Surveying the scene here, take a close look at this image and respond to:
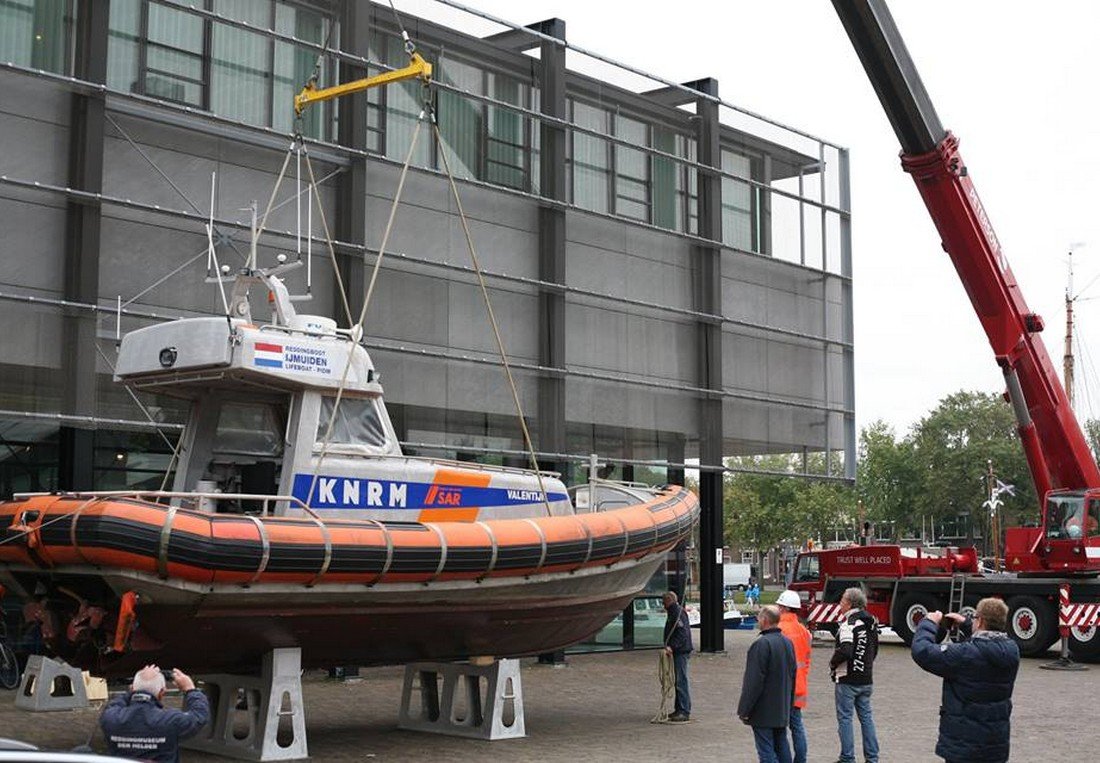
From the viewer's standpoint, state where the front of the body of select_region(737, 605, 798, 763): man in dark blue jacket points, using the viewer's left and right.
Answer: facing away from the viewer and to the left of the viewer

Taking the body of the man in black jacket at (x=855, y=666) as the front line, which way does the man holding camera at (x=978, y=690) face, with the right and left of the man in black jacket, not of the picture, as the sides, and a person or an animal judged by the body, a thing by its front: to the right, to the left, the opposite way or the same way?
the same way

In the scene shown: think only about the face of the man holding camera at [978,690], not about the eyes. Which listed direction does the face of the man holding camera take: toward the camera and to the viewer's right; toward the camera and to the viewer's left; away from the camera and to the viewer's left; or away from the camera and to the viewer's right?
away from the camera and to the viewer's left

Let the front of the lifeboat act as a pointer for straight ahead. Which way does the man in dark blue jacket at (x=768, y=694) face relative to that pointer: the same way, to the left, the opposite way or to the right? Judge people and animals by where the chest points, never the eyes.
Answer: to the left

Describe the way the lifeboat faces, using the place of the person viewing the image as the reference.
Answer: facing away from the viewer and to the right of the viewer

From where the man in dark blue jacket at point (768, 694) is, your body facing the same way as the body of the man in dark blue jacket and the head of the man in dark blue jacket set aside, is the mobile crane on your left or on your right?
on your right

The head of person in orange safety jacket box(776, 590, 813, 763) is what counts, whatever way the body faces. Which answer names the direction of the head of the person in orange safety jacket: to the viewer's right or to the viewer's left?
to the viewer's left

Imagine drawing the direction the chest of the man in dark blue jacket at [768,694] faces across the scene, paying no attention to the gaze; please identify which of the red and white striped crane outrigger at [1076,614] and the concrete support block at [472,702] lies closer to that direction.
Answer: the concrete support block

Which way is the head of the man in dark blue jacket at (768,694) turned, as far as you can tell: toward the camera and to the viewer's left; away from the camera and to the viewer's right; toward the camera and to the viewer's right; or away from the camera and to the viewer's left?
away from the camera and to the viewer's left

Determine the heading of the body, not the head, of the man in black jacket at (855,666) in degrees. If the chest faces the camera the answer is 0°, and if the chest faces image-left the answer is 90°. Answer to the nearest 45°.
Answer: approximately 135°

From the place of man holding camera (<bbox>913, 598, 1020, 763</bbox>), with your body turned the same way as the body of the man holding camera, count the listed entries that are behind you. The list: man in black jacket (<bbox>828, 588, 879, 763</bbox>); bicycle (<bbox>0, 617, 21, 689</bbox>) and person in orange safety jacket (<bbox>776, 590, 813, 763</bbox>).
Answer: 0

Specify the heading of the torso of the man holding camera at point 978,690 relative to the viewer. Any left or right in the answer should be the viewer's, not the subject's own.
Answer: facing away from the viewer and to the left of the viewer

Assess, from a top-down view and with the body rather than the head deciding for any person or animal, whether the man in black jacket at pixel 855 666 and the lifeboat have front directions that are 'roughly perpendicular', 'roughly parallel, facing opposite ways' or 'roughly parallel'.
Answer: roughly perpendicular

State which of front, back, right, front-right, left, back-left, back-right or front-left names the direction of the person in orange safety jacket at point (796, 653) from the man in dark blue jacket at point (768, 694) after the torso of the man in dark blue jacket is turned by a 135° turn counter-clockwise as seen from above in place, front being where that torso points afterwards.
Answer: back

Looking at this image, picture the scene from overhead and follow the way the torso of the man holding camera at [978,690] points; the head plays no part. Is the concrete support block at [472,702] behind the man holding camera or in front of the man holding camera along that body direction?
in front
